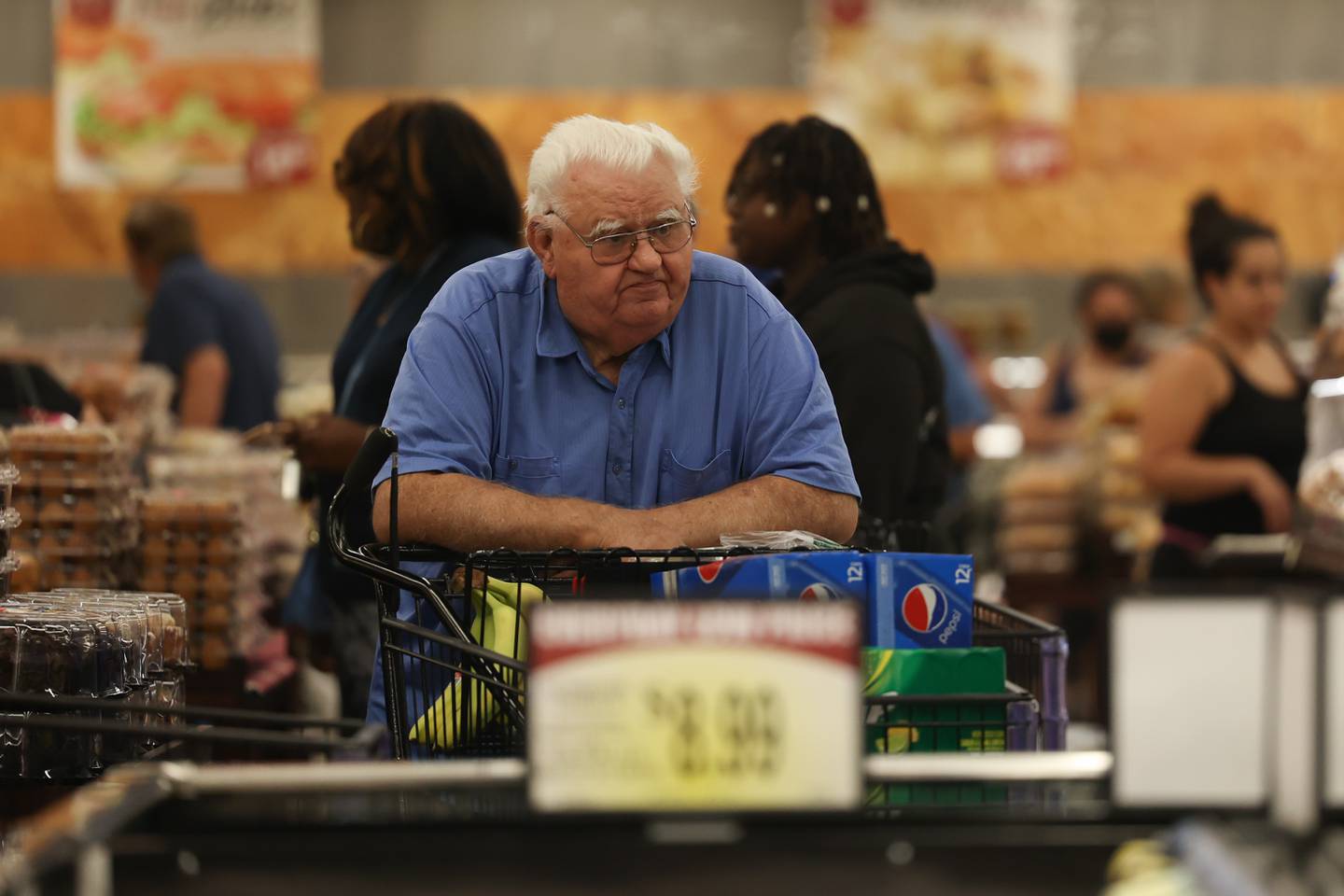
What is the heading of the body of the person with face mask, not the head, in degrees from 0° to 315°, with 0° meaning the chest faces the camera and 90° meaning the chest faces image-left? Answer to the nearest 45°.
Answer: approximately 0°

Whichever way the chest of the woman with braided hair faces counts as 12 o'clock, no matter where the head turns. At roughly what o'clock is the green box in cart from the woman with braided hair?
The green box in cart is roughly at 9 o'clock from the woman with braided hair.

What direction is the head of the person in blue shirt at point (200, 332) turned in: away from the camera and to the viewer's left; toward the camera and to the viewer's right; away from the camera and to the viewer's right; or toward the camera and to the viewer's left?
away from the camera and to the viewer's left

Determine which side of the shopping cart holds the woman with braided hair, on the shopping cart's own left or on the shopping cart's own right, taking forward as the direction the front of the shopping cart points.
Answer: on the shopping cart's own left

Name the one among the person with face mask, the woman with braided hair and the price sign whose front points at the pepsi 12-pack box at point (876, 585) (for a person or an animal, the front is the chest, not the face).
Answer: the person with face mask

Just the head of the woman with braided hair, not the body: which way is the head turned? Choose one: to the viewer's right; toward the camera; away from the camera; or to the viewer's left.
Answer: to the viewer's left

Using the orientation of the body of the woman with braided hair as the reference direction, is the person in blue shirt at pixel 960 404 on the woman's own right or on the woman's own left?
on the woman's own right

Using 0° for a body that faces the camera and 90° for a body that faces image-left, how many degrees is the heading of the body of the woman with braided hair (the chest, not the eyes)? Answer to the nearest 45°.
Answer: approximately 90°
